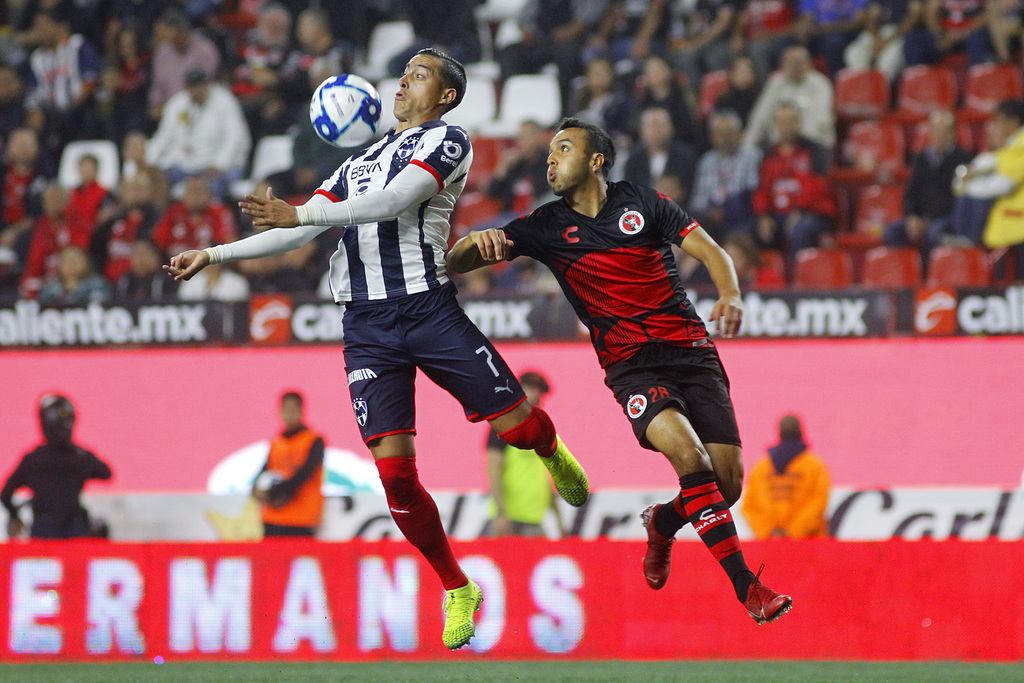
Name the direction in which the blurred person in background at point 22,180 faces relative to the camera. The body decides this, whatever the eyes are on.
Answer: toward the camera

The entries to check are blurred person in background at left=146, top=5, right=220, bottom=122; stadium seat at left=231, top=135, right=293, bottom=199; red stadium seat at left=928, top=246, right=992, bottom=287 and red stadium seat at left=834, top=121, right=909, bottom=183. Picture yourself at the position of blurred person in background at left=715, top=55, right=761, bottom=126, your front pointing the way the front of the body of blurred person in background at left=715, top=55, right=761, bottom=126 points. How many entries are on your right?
2

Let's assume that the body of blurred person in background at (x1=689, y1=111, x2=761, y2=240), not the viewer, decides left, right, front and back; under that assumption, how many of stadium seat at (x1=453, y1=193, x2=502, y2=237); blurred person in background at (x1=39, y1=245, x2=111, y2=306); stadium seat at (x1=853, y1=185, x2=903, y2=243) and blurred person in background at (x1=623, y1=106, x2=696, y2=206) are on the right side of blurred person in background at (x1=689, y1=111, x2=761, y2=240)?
3

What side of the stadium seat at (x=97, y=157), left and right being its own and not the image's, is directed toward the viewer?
front

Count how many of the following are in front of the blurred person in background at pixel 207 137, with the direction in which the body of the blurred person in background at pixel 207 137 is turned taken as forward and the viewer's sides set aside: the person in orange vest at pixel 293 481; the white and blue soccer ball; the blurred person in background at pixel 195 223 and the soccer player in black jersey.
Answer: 4

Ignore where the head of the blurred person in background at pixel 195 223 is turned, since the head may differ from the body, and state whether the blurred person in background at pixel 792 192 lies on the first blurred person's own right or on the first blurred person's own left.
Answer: on the first blurred person's own left

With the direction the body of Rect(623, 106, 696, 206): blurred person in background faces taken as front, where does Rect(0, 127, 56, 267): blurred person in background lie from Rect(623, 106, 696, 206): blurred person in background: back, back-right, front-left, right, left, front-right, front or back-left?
right

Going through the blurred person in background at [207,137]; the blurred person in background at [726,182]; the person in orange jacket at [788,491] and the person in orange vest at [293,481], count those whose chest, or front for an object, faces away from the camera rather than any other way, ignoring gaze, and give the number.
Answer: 1

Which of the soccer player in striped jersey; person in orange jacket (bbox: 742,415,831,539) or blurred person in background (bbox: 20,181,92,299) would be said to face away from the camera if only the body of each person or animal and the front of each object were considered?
the person in orange jacket

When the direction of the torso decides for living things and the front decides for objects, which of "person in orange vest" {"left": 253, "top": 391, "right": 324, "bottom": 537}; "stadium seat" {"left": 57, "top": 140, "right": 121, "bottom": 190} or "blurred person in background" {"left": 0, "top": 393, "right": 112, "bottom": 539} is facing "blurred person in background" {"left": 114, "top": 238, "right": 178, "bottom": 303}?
the stadium seat

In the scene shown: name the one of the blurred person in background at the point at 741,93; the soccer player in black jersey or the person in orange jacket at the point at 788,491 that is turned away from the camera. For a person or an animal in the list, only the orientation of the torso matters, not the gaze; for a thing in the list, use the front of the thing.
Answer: the person in orange jacket

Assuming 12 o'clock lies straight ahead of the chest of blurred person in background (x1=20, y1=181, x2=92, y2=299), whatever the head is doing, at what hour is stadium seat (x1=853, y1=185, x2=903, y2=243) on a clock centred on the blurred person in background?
The stadium seat is roughly at 10 o'clock from the blurred person in background.

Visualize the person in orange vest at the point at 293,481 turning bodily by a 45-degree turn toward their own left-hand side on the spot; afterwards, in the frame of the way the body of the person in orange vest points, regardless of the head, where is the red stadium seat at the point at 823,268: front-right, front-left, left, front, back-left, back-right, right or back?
left

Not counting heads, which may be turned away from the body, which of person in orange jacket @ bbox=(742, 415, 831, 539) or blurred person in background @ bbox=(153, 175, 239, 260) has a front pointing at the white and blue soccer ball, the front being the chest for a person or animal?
the blurred person in background

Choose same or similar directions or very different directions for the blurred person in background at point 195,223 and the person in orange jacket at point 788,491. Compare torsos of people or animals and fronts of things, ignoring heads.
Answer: very different directions

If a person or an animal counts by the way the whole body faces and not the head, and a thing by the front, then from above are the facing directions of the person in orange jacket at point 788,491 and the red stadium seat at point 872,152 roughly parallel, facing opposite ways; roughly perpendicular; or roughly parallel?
roughly parallel, facing opposite ways

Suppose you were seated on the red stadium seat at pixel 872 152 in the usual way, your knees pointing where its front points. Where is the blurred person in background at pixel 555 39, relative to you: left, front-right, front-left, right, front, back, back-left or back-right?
right

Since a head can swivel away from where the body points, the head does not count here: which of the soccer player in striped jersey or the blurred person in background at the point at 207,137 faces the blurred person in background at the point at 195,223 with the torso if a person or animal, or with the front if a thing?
the blurred person in background at the point at 207,137
